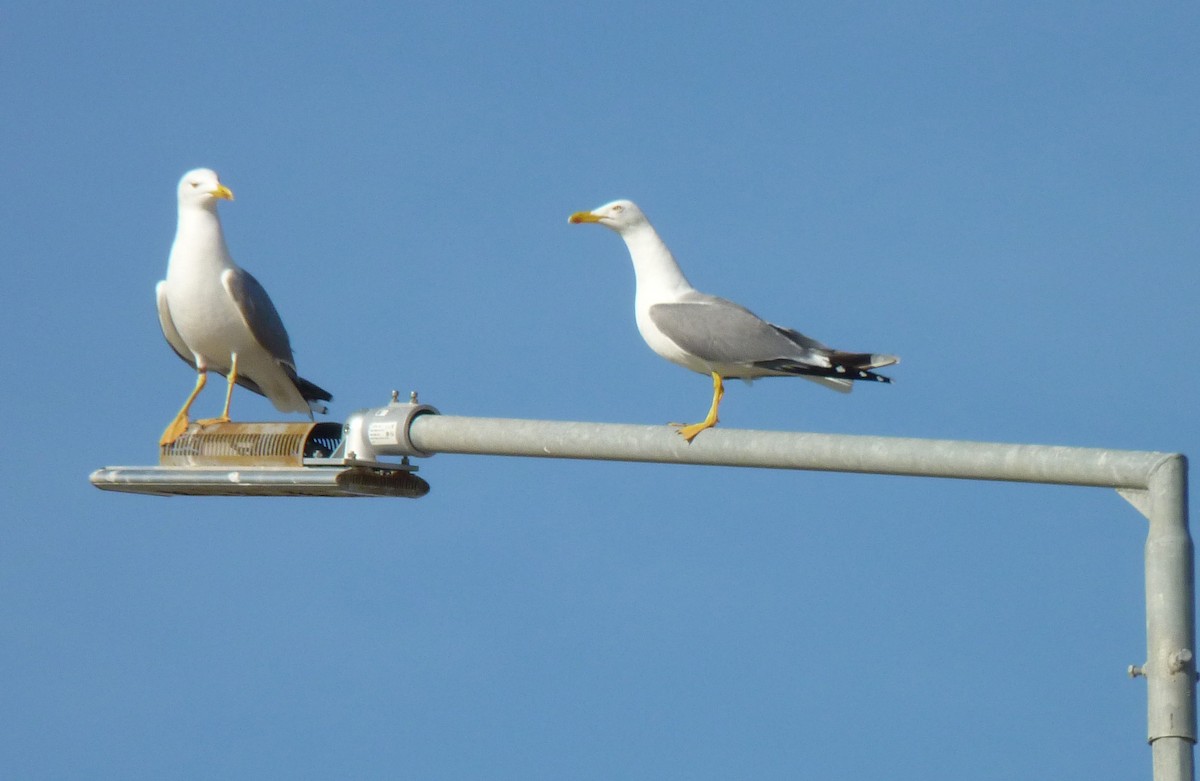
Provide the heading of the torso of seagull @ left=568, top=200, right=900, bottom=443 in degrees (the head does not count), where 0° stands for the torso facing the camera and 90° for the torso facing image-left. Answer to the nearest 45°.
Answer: approximately 90°

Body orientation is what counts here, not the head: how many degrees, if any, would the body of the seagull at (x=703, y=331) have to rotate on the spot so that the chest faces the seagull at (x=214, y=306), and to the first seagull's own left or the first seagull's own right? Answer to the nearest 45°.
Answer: approximately 45° to the first seagull's own right

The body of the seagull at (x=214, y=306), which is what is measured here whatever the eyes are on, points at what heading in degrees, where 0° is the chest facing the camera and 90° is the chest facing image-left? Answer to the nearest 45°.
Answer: approximately 45°

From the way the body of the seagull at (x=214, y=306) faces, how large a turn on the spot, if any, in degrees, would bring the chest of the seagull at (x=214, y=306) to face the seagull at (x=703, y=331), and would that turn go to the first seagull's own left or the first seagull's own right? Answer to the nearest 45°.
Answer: approximately 90° to the first seagull's own left

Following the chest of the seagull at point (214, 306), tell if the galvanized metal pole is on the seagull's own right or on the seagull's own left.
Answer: on the seagull's own left
